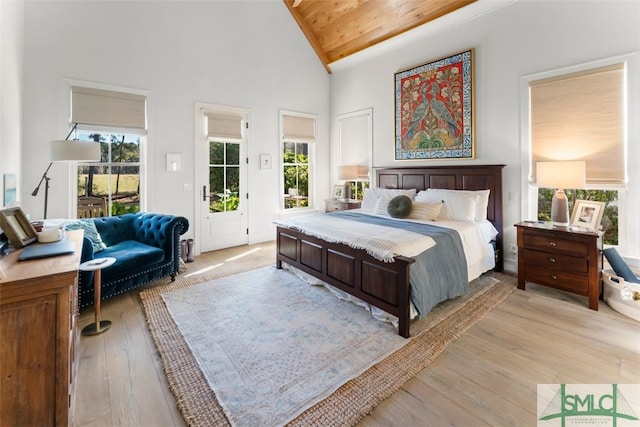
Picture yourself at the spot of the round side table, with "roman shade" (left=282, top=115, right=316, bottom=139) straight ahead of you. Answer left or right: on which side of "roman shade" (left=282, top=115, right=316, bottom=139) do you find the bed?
right

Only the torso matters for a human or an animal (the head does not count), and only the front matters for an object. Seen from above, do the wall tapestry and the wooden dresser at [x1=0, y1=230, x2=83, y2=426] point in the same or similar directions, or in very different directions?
very different directions

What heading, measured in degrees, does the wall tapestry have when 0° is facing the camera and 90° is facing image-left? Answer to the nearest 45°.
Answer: approximately 45°

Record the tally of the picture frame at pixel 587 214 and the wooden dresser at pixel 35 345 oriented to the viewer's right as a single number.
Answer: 1

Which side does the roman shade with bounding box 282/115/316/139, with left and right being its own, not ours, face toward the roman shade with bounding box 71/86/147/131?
right

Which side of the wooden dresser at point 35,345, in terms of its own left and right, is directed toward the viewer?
right
